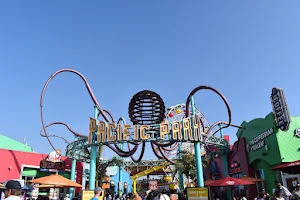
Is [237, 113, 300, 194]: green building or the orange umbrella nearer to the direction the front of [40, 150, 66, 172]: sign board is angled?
the orange umbrella

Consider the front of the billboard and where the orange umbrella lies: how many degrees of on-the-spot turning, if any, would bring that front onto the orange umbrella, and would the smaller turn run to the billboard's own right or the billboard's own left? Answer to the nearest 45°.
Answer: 0° — it already faces it

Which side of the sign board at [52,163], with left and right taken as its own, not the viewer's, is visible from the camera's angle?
front

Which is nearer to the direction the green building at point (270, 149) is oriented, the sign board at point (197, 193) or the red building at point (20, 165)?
the sign board

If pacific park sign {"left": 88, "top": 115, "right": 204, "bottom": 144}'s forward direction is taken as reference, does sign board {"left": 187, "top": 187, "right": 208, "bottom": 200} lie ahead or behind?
ahead

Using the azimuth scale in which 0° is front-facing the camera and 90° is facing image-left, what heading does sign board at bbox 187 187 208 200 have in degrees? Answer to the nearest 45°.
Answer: approximately 0°

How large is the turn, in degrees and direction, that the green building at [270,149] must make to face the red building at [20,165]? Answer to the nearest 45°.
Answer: approximately 45° to its right

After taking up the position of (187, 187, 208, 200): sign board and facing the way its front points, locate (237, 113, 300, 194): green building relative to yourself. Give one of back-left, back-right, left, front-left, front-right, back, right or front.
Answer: back-left

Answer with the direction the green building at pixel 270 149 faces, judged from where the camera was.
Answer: facing the viewer and to the left of the viewer

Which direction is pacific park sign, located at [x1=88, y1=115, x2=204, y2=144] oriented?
toward the camera

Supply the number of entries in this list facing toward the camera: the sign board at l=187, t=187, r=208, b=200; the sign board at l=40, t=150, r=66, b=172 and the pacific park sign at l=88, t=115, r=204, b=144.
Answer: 3

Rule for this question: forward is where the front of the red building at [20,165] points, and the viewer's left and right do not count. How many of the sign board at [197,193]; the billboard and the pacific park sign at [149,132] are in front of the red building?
3

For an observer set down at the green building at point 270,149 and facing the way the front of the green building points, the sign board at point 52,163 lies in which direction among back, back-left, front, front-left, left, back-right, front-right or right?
front-right
